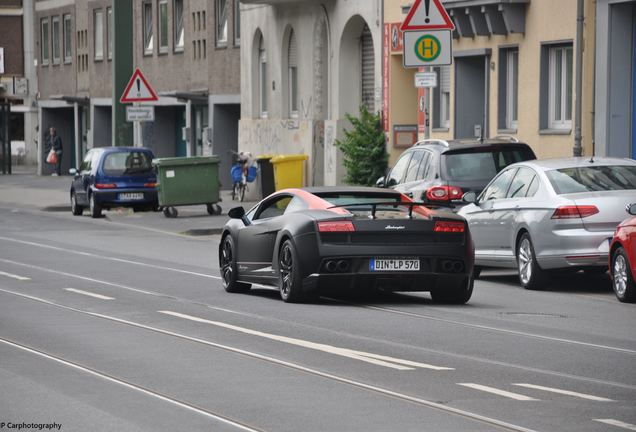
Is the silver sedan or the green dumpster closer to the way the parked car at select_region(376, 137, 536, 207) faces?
the green dumpster

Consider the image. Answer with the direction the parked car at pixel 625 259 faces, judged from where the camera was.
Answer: facing away from the viewer and to the left of the viewer

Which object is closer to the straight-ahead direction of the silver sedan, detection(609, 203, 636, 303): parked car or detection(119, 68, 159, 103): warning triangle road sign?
the warning triangle road sign

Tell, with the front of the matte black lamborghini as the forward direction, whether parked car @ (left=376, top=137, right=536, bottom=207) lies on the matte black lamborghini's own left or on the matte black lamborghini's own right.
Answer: on the matte black lamborghini's own right

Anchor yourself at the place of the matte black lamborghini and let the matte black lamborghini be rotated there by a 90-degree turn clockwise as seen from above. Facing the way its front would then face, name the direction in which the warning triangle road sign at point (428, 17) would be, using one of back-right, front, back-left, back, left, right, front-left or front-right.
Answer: front-left

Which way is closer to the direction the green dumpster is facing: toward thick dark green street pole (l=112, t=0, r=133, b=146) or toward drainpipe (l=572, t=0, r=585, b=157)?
the drainpipe

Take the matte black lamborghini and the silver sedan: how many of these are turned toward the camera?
0

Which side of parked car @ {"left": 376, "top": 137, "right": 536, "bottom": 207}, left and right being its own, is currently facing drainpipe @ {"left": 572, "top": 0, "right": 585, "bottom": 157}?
right

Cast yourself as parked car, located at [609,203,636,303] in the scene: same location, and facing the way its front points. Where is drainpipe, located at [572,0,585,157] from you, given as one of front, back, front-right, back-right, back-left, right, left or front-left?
front-right

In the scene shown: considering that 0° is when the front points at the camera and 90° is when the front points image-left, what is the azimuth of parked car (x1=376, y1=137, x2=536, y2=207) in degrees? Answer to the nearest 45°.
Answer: approximately 135°
